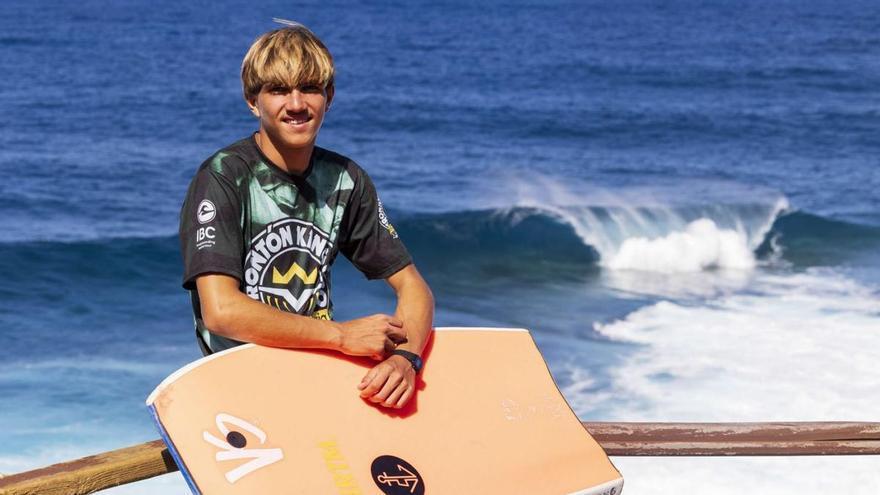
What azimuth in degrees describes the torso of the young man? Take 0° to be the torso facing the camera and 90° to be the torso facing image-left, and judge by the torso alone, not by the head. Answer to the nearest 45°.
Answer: approximately 315°
